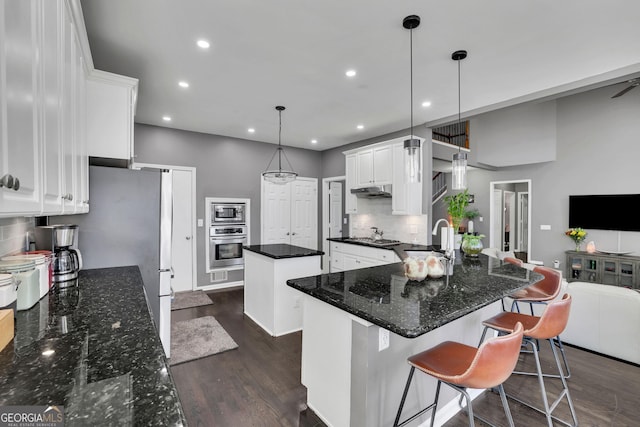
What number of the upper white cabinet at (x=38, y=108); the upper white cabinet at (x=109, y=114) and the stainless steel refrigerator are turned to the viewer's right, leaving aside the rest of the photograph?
3

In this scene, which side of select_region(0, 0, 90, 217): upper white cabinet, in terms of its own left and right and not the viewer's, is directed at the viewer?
right

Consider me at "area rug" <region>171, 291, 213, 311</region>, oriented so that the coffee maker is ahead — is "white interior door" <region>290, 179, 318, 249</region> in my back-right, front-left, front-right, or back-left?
back-left

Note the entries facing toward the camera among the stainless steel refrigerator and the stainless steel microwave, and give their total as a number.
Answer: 1

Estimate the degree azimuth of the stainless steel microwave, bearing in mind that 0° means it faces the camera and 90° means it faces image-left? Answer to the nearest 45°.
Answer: approximately 0°

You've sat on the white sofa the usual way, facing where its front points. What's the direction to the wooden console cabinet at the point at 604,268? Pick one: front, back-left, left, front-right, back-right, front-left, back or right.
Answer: front-left

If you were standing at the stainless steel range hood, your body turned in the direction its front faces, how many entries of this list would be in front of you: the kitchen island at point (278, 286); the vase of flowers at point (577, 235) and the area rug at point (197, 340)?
2

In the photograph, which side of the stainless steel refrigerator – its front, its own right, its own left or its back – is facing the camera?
right

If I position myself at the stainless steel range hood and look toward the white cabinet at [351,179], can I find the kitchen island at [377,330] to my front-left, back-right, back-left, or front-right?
back-left

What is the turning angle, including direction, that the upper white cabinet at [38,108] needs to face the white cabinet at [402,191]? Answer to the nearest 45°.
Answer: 0° — it already faces it

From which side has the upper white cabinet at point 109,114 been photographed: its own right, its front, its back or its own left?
right

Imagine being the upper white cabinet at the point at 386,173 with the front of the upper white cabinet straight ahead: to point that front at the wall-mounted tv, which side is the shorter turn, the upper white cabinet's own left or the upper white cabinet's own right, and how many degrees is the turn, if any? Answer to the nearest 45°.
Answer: approximately 135° to the upper white cabinet's own left

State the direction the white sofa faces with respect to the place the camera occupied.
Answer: facing away from the viewer and to the right of the viewer
